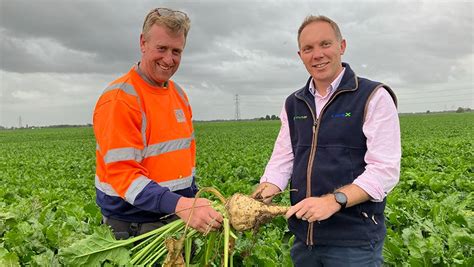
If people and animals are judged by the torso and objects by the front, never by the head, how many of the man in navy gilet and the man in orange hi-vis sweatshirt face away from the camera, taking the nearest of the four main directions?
0

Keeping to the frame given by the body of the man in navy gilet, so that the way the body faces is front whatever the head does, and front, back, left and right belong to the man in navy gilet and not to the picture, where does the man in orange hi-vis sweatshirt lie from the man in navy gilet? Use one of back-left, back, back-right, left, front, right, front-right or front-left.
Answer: front-right

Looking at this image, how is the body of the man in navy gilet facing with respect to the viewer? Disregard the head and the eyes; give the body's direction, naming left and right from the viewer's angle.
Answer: facing the viewer and to the left of the viewer

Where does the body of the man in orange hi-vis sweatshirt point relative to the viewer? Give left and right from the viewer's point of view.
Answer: facing the viewer and to the right of the viewer

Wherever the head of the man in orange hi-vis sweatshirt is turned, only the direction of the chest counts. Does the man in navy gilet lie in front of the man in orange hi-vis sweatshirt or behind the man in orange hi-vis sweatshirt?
in front
